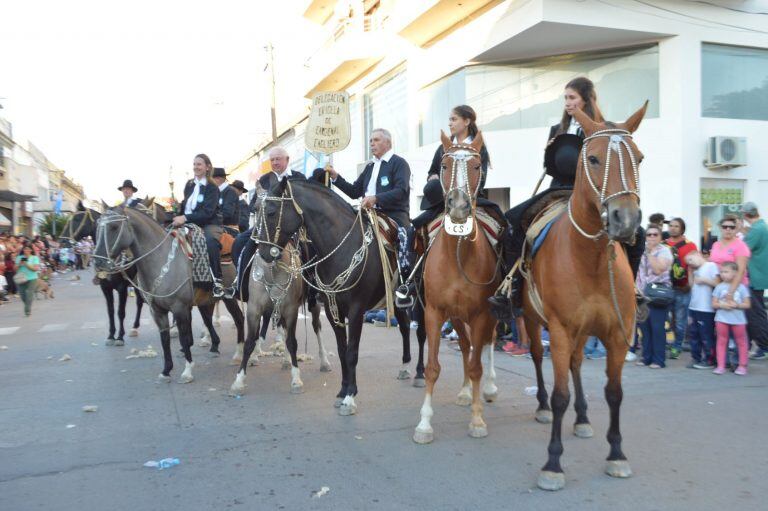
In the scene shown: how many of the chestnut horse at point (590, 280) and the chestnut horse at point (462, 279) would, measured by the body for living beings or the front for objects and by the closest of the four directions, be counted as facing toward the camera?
2

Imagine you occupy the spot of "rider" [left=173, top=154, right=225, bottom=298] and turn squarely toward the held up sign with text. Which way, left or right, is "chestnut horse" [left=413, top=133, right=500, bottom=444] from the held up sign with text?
right

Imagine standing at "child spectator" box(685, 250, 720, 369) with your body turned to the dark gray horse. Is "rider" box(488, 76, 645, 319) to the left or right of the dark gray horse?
left

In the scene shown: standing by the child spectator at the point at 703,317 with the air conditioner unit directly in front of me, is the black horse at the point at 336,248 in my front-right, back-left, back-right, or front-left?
back-left

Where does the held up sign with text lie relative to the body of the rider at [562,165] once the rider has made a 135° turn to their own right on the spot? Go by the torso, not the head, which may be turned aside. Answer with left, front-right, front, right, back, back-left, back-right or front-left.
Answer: front

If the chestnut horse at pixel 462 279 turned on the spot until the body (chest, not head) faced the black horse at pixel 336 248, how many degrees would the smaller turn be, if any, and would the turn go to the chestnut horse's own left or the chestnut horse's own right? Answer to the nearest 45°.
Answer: approximately 135° to the chestnut horse's own right

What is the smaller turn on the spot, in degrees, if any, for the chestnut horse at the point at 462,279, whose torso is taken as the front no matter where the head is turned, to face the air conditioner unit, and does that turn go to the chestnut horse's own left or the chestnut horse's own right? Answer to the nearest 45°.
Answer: approximately 135° to the chestnut horse's own left

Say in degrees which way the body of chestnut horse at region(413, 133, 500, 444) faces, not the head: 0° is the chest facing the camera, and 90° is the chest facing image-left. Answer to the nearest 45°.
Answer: approximately 0°

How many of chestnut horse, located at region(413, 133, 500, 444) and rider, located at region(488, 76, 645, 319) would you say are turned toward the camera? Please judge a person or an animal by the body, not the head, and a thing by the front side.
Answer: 2
